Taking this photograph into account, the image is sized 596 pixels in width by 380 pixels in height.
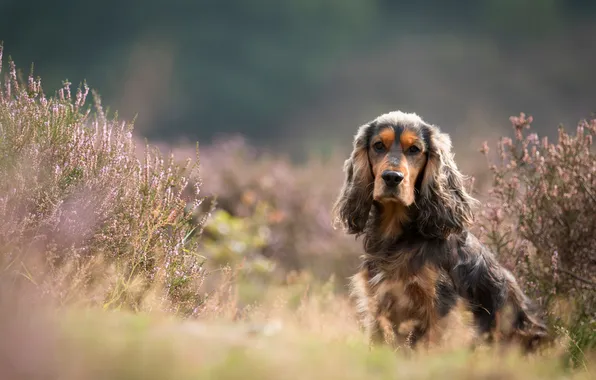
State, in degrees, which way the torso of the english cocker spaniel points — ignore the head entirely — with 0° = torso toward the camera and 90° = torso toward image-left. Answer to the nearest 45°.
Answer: approximately 45°

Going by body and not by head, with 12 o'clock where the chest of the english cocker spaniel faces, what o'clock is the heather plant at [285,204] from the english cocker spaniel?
The heather plant is roughly at 4 o'clock from the english cocker spaniel.

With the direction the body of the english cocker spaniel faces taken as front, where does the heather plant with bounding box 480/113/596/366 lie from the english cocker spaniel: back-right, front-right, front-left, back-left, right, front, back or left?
back

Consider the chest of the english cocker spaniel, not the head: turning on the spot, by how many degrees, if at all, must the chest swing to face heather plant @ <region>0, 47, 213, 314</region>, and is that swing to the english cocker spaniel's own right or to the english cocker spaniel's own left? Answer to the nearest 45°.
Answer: approximately 45° to the english cocker spaniel's own right
